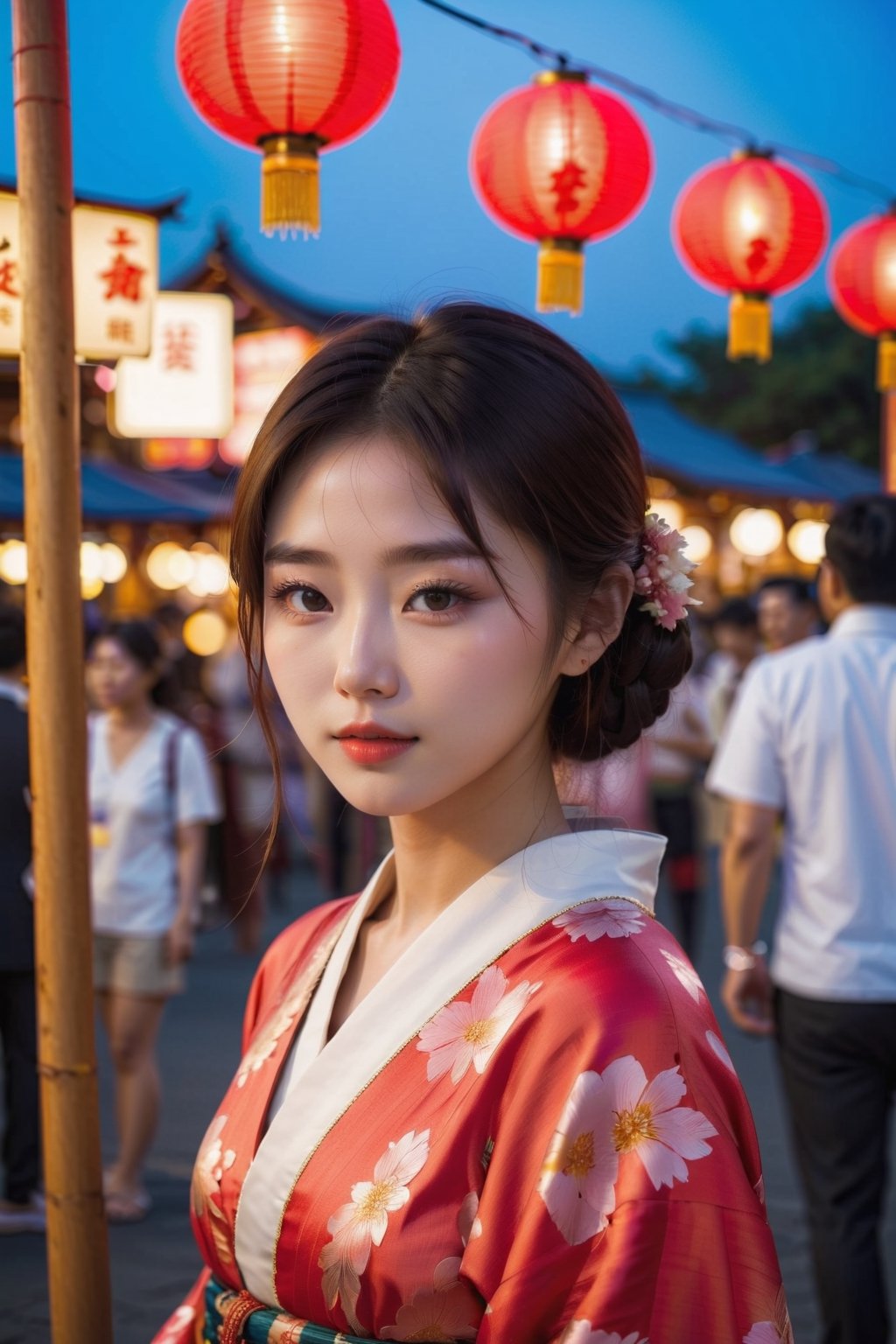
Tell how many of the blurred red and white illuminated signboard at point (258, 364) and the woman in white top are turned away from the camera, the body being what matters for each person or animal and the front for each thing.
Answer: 0

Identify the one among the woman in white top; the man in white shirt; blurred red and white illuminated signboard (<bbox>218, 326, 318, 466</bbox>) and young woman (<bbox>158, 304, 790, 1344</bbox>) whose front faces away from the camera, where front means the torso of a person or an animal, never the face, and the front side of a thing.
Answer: the man in white shirt

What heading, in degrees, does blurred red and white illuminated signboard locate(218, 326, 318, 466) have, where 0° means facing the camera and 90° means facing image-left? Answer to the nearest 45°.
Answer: approximately 0°

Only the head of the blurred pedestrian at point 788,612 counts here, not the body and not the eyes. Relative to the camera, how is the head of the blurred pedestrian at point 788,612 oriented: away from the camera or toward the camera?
toward the camera

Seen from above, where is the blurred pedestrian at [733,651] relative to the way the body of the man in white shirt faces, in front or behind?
in front

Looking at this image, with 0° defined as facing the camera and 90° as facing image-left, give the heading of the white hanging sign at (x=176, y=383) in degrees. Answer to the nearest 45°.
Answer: approximately 0°

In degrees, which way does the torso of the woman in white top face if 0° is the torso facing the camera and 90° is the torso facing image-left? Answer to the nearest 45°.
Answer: approximately 45°

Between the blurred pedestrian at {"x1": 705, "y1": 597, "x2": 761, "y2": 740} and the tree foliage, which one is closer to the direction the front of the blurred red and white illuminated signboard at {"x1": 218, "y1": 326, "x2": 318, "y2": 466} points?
the blurred pedestrian

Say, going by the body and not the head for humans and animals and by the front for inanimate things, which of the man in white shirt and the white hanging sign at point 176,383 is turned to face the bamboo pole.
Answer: the white hanging sign

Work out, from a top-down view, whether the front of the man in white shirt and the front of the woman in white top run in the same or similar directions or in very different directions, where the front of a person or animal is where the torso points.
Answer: very different directions

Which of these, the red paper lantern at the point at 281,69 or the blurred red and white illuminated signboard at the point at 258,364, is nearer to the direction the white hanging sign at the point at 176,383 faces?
the red paper lantern

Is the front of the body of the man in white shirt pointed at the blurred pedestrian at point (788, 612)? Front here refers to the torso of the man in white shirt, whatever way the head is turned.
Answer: yes

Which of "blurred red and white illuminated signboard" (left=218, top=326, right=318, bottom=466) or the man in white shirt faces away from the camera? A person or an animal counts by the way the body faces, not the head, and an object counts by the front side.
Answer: the man in white shirt

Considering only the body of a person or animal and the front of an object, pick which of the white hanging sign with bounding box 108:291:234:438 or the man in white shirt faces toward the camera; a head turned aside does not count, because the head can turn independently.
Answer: the white hanging sign

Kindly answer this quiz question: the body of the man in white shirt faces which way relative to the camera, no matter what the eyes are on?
away from the camera

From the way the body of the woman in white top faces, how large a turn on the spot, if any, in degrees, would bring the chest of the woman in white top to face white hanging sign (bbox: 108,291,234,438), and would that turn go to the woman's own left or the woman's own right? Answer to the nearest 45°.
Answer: approximately 135° to the woman's own right

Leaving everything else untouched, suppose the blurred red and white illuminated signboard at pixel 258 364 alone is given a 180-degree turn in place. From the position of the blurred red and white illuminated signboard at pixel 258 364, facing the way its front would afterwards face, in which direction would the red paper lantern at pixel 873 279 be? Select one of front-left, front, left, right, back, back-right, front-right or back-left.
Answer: back
